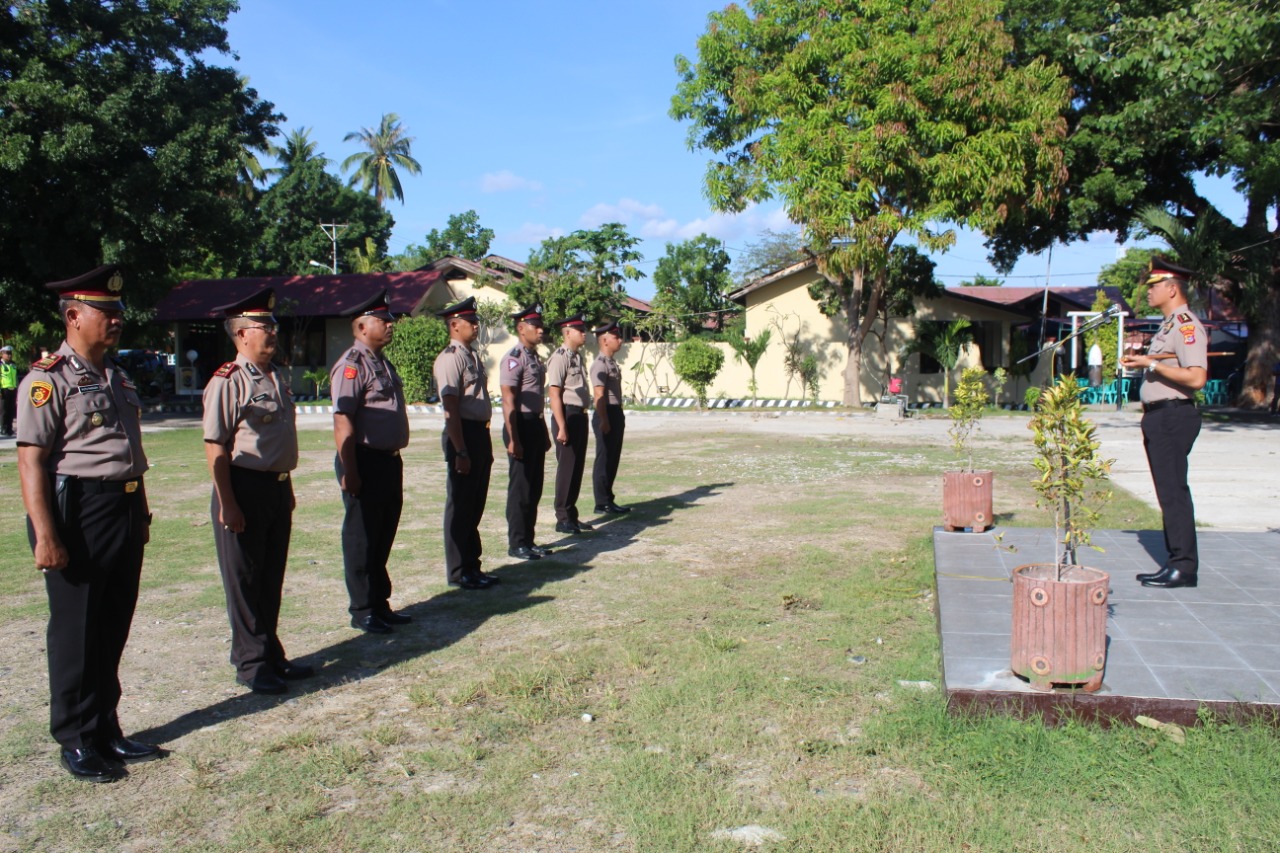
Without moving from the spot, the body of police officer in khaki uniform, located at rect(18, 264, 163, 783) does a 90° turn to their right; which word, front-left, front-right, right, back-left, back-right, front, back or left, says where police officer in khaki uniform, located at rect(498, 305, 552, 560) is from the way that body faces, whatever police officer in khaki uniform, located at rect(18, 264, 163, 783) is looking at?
back

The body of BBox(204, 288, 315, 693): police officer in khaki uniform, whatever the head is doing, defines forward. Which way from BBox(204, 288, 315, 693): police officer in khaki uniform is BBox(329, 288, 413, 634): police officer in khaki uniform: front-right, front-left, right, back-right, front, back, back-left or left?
left

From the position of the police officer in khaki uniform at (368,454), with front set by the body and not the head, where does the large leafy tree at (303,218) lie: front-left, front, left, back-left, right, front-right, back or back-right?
left

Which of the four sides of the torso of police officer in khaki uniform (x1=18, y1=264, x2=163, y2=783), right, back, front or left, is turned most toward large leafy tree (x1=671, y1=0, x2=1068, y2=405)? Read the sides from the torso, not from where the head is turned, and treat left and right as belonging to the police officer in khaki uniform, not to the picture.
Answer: left

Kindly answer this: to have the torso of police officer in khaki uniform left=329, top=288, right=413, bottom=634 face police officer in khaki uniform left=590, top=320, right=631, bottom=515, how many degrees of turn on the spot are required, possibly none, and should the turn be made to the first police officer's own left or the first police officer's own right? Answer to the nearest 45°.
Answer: approximately 45° to the first police officer's own left

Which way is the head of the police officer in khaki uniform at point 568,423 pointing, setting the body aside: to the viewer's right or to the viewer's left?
to the viewer's right

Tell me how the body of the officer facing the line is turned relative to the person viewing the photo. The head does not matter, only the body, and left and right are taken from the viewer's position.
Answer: facing to the left of the viewer

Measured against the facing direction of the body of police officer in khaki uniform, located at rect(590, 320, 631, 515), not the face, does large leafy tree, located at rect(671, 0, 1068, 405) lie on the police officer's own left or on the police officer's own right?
on the police officer's own left

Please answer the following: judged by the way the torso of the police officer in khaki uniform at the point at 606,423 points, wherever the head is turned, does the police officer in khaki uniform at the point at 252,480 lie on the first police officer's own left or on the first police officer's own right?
on the first police officer's own right

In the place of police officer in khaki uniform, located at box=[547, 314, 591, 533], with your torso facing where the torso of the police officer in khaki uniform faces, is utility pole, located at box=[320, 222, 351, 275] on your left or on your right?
on your left

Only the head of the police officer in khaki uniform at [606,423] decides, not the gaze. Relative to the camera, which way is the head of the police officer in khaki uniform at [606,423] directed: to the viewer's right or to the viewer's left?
to the viewer's right

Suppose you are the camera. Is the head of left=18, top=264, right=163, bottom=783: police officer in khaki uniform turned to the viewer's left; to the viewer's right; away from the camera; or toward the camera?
to the viewer's right

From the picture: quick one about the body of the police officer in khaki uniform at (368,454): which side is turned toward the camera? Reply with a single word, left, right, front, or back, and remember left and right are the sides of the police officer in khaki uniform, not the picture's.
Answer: right

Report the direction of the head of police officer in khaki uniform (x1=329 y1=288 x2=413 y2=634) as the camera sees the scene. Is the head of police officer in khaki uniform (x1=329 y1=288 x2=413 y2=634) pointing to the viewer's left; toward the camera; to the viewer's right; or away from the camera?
to the viewer's right
